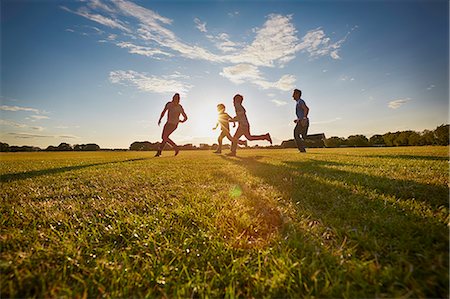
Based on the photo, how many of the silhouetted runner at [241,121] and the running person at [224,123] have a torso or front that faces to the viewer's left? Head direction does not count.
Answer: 2

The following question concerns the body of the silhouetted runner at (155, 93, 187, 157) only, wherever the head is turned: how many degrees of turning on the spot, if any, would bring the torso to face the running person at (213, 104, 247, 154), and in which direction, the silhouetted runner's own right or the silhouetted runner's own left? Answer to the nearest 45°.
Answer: approximately 135° to the silhouetted runner's own left

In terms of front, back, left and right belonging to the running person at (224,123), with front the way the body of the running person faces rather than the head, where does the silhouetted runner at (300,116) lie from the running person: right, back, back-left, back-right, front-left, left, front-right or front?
back

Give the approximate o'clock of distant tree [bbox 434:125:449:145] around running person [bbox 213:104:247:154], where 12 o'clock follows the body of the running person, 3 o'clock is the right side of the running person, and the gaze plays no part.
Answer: The distant tree is roughly at 5 o'clock from the running person.

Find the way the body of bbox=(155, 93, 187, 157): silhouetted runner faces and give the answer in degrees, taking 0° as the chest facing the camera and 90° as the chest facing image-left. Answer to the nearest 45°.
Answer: approximately 45°

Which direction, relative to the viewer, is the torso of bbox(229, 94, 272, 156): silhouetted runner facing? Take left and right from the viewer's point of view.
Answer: facing to the left of the viewer

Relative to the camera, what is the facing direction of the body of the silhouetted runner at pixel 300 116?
to the viewer's left

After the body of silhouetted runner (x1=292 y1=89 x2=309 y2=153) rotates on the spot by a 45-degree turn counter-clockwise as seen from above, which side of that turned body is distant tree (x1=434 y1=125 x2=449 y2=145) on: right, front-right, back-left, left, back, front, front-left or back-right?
back

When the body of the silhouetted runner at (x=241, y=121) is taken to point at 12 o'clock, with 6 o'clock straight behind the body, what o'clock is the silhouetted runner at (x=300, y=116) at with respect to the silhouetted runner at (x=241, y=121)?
the silhouetted runner at (x=300, y=116) is roughly at 5 o'clock from the silhouetted runner at (x=241, y=121).

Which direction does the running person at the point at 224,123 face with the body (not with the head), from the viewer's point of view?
to the viewer's left

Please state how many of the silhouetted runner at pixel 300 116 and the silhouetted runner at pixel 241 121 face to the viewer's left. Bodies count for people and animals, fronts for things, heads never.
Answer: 2

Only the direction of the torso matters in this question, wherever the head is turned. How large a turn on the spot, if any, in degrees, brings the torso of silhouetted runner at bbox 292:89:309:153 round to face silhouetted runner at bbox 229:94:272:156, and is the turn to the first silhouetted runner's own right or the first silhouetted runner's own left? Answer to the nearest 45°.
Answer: approximately 45° to the first silhouetted runner's own left
